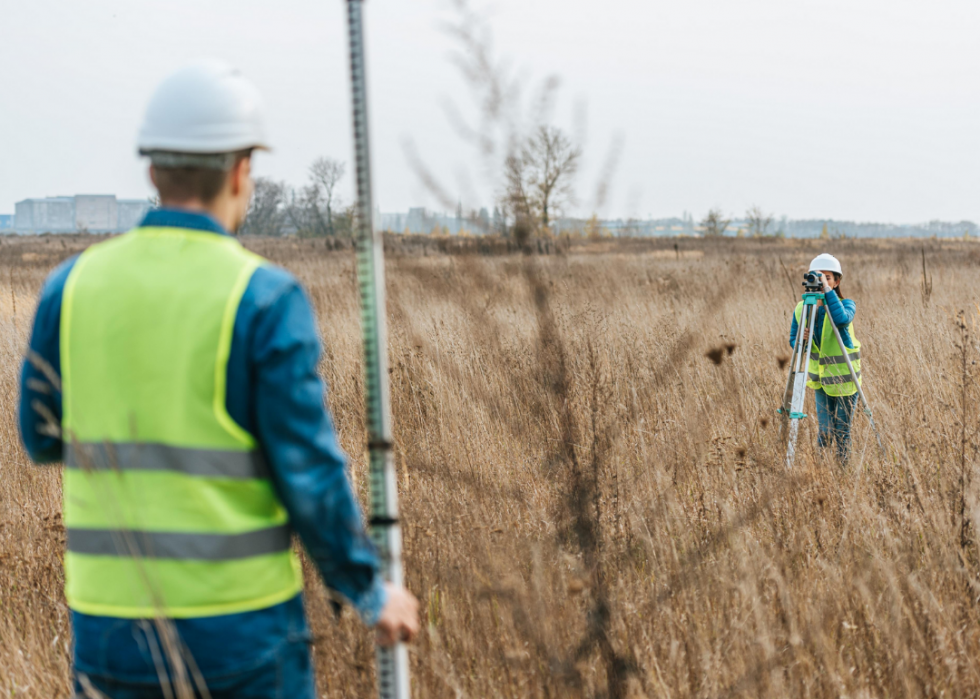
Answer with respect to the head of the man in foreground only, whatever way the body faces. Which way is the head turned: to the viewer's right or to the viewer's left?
to the viewer's right

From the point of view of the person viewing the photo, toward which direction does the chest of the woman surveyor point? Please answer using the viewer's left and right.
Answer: facing the viewer and to the left of the viewer

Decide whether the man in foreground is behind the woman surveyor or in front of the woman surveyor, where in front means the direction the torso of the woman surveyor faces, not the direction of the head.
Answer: in front
